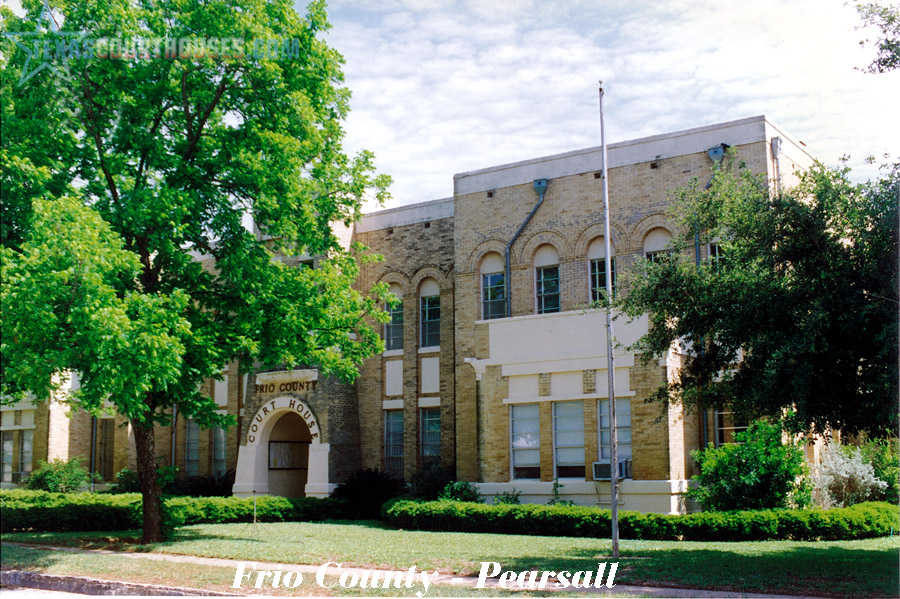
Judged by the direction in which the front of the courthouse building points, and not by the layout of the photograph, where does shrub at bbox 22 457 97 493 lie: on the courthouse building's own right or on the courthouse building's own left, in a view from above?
on the courthouse building's own right

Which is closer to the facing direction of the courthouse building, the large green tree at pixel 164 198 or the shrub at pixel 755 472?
the large green tree

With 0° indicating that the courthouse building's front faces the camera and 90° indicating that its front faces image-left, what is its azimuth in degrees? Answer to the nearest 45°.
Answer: approximately 45°

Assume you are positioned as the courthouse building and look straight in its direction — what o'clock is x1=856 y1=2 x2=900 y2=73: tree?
The tree is roughly at 10 o'clock from the courthouse building.

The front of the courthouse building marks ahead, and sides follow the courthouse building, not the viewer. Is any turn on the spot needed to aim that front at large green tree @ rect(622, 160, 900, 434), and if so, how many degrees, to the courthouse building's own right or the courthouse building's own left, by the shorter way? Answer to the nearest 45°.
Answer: approximately 45° to the courthouse building's own left

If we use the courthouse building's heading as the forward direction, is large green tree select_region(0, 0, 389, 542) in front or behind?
in front

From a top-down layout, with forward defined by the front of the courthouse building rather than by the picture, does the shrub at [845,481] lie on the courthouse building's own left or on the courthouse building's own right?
on the courthouse building's own left

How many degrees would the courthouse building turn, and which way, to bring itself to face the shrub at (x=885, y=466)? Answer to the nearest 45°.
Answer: approximately 90° to its left

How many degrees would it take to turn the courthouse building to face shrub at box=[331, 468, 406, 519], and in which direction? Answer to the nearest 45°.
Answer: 0° — it already faces it

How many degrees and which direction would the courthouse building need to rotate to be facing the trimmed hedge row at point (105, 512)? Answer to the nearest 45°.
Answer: approximately 45° to its right
